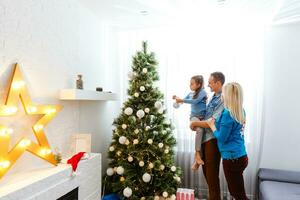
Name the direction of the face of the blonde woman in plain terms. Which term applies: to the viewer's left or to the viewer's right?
to the viewer's left

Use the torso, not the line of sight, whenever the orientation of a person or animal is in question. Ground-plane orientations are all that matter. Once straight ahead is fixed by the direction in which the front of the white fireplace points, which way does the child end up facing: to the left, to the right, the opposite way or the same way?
the opposite way

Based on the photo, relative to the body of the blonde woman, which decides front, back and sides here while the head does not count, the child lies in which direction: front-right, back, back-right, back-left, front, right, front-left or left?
front

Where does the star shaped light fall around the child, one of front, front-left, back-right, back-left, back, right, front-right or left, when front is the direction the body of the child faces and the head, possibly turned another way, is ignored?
front-left

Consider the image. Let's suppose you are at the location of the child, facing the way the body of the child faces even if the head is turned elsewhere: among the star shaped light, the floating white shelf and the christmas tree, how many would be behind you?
0

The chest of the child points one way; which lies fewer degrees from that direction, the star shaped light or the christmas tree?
the christmas tree

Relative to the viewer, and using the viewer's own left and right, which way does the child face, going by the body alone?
facing to the left of the viewer

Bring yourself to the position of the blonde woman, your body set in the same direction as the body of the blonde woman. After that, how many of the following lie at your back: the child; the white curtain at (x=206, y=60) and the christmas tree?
0

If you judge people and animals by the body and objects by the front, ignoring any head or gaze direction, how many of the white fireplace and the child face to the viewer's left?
1

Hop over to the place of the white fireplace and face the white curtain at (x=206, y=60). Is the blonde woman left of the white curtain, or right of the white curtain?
right

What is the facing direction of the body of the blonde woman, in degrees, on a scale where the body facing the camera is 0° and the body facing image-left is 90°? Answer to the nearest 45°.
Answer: approximately 135°

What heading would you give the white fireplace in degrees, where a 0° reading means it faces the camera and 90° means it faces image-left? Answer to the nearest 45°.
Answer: approximately 315°

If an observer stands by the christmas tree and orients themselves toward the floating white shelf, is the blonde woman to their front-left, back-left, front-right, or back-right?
back-left

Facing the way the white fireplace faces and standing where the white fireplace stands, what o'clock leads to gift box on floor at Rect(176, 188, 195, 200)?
The gift box on floor is roughly at 10 o'clock from the white fireplace.
